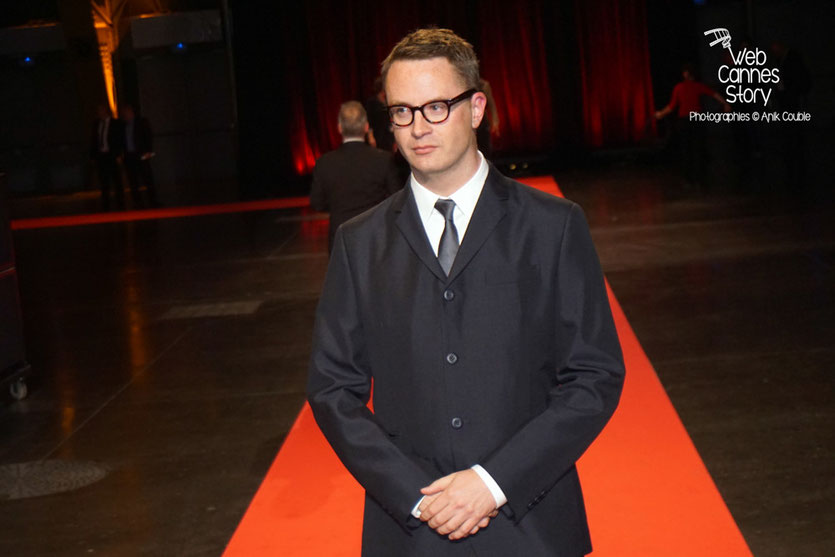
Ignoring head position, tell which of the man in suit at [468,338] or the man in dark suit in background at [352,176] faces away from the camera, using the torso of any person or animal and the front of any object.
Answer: the man in dark suit in background

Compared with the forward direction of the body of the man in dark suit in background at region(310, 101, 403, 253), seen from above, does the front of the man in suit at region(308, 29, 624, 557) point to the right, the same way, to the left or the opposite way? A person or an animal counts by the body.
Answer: the opposite way

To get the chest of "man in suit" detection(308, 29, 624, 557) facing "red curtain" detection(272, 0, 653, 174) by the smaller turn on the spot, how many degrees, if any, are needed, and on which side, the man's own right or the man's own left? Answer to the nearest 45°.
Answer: approximately 180°

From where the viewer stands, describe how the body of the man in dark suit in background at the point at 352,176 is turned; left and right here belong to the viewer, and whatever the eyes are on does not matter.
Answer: facing away from the viewer

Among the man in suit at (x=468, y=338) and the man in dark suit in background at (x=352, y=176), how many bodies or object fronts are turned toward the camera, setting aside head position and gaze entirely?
1

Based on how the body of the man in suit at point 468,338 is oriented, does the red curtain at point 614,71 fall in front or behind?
behind

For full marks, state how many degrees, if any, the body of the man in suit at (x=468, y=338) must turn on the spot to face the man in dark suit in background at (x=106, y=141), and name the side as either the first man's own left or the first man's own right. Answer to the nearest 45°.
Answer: approximately 180°

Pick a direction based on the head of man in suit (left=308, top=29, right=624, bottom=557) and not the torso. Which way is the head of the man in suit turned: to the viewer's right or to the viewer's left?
to the viewer's left
